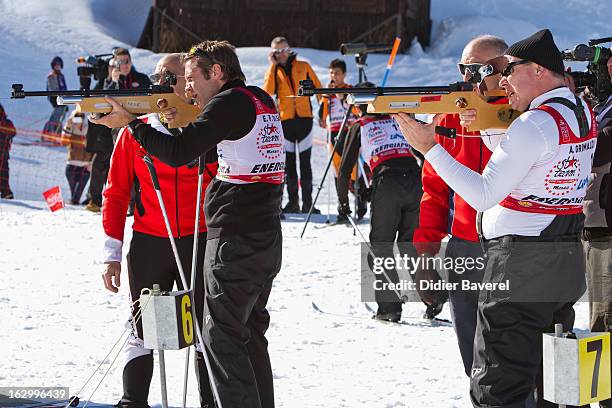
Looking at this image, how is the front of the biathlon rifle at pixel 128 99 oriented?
to the viewer's left

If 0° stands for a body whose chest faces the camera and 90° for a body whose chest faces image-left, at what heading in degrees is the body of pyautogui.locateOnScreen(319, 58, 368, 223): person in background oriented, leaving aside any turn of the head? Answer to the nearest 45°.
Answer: approximately 0°

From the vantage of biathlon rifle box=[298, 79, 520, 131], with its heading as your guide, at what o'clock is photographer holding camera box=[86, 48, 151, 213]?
The photographer holding camera is roughly at 2 o'clock from the biathlon rifle.

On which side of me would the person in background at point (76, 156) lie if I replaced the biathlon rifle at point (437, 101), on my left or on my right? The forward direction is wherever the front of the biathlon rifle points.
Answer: on my right

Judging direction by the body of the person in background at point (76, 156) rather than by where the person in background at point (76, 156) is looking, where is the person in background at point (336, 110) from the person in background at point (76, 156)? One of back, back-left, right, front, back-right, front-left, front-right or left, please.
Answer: front-left

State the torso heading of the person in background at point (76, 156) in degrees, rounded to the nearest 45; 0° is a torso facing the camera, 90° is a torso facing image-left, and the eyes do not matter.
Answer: approximately 0°

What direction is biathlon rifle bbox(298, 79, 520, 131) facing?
to the viewer's left

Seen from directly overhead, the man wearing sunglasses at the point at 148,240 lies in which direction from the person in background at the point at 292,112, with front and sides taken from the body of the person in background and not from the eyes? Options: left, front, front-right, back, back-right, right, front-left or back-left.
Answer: front

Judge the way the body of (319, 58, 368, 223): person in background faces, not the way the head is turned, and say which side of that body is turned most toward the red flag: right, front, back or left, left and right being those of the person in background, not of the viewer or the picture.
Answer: right

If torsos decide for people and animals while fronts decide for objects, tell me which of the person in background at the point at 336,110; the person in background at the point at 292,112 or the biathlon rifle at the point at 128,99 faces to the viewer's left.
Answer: the biathlon rifle

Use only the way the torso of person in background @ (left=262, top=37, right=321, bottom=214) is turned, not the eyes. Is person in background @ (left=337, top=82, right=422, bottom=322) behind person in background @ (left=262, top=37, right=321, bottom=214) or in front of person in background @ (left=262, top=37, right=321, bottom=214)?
in front

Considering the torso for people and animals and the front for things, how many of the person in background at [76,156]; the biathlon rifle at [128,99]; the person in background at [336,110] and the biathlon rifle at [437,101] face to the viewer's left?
2

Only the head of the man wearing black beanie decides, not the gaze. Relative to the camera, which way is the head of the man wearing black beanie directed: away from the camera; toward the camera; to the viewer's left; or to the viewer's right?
to the viewer's left

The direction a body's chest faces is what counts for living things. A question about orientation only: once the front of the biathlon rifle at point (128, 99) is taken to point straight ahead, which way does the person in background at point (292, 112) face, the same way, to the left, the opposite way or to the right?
to the left

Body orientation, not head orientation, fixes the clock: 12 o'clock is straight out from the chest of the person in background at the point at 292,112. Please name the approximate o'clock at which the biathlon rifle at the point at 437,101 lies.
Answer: The biathlon rifle is roughly at 12 o'clock from the person in background.
